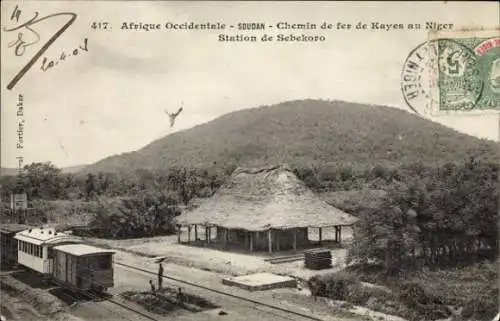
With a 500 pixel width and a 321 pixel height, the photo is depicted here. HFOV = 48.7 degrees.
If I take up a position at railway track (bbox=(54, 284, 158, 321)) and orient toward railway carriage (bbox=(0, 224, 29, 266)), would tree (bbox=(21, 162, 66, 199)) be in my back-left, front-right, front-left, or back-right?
front-right

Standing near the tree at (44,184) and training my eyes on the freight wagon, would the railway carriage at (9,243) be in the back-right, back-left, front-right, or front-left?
front-right
